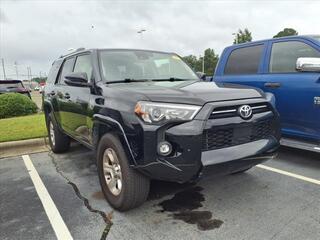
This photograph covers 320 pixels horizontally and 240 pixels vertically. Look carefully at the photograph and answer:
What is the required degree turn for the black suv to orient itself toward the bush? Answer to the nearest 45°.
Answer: approximately 180°

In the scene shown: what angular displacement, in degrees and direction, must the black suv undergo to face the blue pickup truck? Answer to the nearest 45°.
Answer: approximately 90° to its left

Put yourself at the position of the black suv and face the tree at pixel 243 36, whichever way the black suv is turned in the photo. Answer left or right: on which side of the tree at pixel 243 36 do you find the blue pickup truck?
right

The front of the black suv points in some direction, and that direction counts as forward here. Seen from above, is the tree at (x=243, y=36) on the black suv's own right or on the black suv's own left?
on the black suv's own left

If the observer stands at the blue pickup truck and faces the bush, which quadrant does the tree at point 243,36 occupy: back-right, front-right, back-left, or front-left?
front-right

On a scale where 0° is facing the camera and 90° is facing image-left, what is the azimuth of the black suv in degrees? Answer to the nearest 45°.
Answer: approximately 315°

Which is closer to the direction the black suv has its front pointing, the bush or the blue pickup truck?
the blue pickup truck

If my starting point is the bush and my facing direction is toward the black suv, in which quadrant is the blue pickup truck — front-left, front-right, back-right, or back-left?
front-left

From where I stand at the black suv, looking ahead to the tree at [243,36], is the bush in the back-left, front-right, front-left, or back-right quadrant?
front-left

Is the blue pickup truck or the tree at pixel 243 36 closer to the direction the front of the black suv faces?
the blue pickup truck
